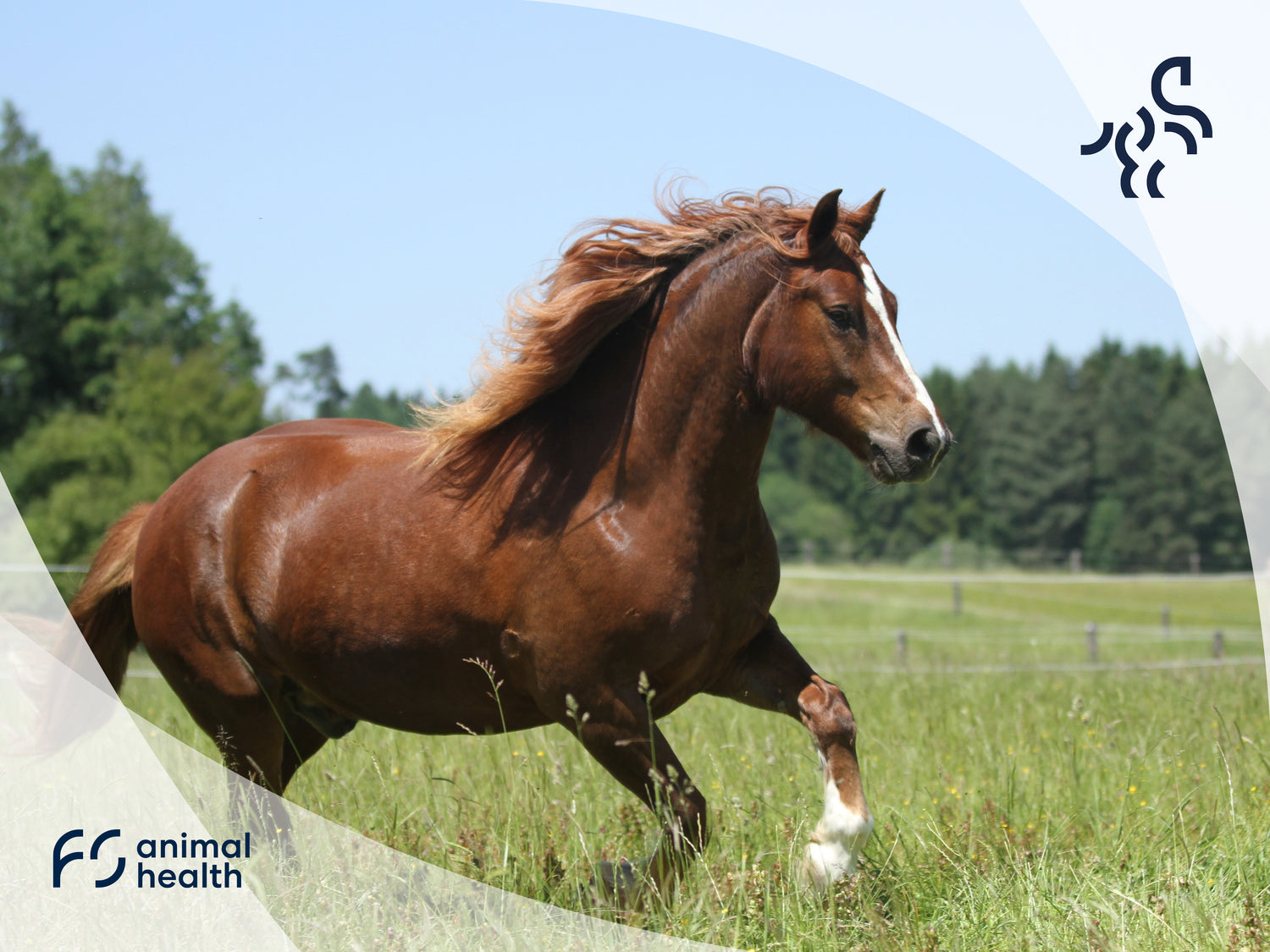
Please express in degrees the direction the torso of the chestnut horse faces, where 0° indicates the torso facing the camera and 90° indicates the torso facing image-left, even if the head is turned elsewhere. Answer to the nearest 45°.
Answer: approximately 315°
